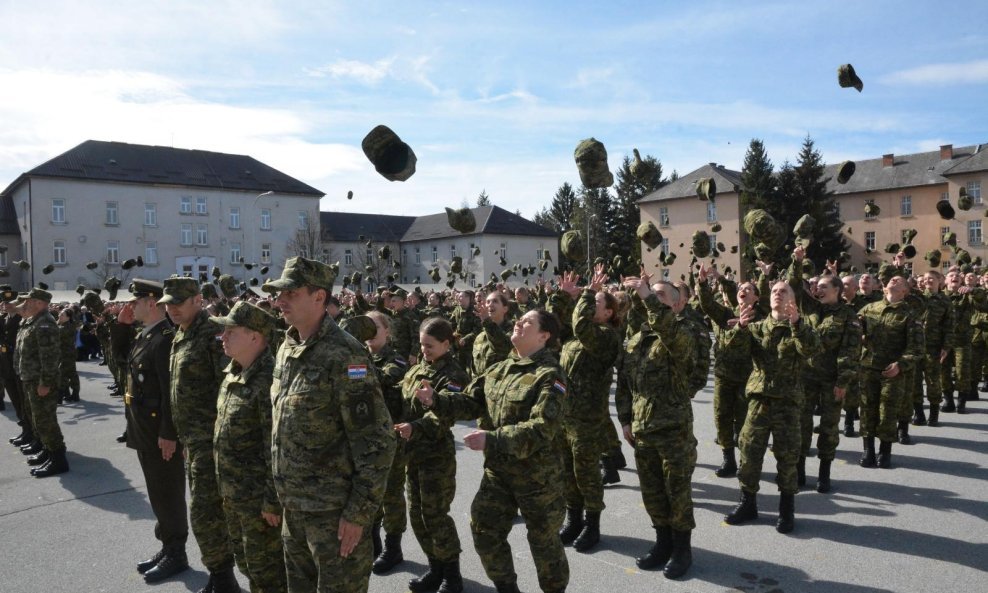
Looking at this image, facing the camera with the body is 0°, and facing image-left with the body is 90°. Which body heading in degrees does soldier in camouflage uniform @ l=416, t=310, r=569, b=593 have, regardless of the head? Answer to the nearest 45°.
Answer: approximately 45°

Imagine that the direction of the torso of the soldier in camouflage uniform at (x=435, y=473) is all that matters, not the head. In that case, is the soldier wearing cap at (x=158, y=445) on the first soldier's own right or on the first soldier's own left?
on the first soldier's own right

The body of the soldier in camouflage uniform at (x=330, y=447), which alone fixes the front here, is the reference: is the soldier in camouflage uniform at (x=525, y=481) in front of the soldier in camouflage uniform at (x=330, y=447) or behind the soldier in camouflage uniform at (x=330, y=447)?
behind
